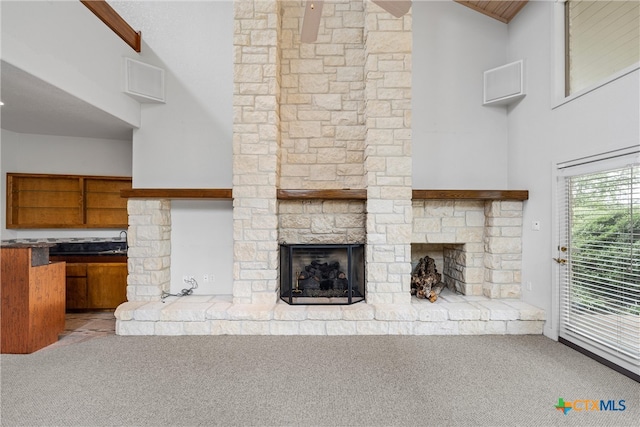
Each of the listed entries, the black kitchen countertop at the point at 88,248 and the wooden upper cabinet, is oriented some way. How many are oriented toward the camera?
2

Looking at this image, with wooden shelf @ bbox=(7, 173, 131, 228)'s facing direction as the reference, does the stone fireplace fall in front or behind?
in front

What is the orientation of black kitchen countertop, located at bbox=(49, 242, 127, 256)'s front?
toward the camera

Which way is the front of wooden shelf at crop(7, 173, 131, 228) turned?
toward the camera

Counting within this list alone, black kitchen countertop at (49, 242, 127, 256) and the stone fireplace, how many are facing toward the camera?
2

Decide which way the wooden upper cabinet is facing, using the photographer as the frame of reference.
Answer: facing the viewer

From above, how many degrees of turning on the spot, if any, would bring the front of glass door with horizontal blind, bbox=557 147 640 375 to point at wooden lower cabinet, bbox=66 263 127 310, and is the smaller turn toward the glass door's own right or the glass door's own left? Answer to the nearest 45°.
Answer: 0° — it already faces it

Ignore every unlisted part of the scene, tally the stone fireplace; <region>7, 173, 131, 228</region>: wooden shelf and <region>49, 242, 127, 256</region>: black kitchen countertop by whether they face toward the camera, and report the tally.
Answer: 3

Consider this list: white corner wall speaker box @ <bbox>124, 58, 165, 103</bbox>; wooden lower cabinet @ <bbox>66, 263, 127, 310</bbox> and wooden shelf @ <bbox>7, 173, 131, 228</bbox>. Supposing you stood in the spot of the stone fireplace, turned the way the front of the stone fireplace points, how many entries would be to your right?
3

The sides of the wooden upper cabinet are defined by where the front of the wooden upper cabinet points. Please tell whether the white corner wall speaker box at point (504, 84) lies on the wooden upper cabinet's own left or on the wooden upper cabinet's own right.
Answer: on the wooden upper cabinet's own left

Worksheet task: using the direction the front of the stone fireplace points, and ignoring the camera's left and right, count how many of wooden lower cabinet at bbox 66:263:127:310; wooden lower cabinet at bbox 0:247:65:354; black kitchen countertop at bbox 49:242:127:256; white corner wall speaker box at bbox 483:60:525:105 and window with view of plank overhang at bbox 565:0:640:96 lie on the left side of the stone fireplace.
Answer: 2

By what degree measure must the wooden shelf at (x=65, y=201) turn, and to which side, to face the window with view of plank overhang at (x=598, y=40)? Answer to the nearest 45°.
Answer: approximately 45° to its left
